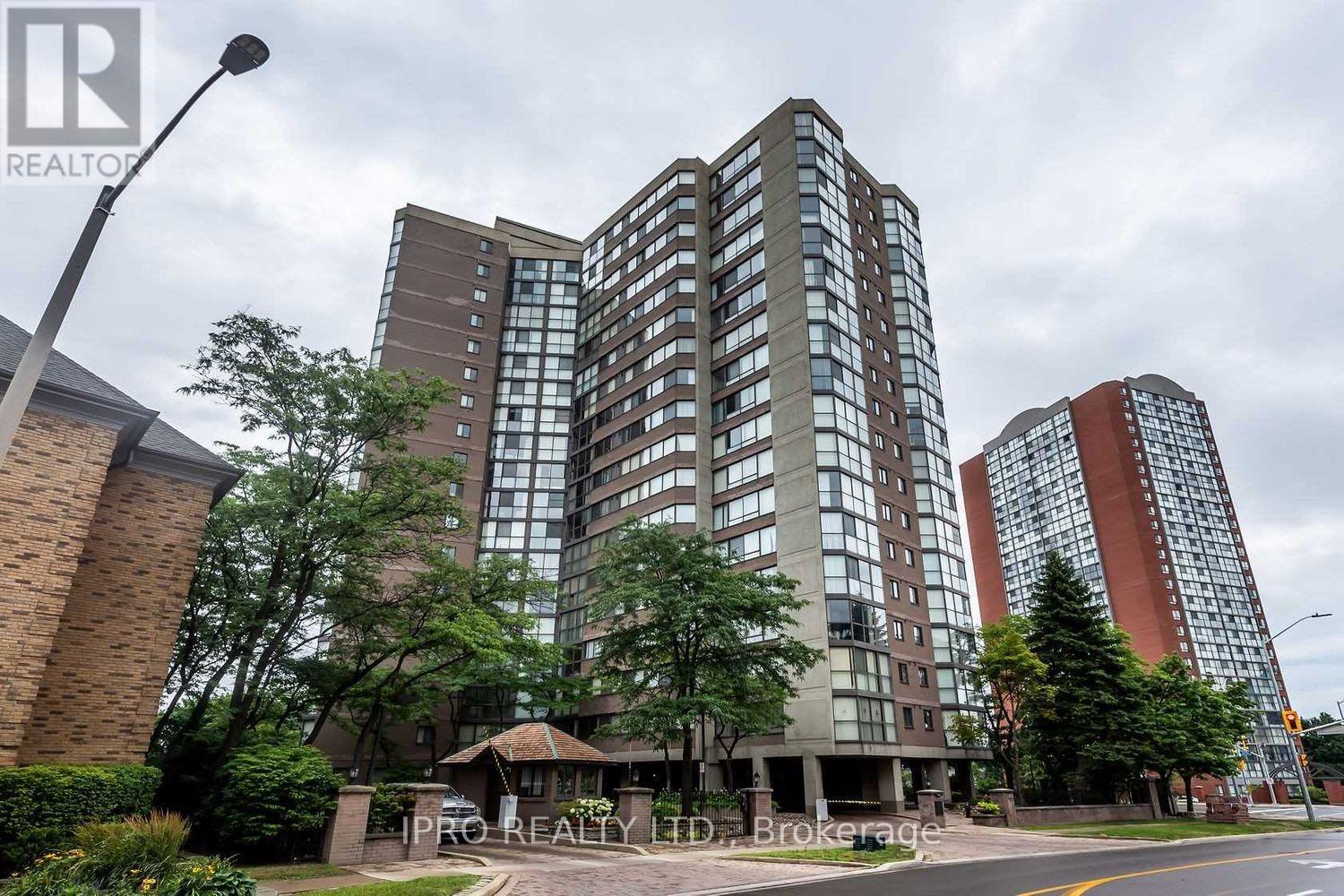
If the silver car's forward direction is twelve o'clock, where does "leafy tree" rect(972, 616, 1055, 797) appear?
The leafy tree is roughly at 10 o'clock from the silver car.

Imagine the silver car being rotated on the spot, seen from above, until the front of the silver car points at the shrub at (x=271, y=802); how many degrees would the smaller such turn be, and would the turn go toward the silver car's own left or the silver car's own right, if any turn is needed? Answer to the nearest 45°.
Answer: approximately 90° to the silver car's own right

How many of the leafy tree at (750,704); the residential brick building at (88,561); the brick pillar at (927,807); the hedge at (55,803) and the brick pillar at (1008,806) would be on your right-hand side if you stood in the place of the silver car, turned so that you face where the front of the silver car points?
2

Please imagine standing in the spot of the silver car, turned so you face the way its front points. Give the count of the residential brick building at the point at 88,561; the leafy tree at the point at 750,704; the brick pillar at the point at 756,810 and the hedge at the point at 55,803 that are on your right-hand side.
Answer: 2

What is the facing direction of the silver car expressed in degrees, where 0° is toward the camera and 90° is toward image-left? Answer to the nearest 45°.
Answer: approximately 315°

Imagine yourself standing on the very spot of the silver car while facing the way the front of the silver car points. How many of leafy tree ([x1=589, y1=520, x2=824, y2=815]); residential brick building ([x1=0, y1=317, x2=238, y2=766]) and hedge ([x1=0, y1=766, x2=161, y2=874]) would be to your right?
2

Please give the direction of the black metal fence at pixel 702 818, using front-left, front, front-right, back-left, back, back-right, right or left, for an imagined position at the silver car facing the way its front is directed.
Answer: front-left

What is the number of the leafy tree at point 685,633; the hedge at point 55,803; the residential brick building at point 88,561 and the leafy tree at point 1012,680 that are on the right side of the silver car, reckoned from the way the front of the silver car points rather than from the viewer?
2

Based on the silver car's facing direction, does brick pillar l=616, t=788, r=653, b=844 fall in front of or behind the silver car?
in front

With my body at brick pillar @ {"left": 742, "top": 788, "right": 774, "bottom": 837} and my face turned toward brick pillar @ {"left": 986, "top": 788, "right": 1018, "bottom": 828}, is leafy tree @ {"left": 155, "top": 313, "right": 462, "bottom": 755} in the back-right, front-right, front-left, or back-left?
back-left

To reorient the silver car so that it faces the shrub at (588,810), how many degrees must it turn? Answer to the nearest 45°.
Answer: approximately 45° to its left

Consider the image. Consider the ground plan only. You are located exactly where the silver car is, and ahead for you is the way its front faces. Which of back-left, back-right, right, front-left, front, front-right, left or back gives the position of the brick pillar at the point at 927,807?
front-left

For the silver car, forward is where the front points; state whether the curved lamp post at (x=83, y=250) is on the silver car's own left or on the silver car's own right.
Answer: on the silver car's own right
